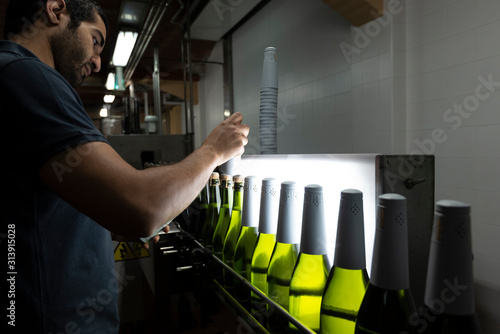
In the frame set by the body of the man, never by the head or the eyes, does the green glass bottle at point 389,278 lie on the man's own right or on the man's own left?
on the man's own right

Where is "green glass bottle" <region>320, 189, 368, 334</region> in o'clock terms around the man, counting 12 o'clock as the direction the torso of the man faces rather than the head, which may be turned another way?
The green glass bottle is roughly at 1 o'clock from the man.

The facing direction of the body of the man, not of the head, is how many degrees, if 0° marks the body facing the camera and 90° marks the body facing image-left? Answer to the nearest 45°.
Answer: approximately 270°

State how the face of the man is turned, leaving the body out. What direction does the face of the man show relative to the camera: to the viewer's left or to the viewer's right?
to the viewer's right

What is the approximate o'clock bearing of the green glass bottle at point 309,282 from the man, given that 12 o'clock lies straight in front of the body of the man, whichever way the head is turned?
The green glass bottle is roughly at 1 o'clock from the man.

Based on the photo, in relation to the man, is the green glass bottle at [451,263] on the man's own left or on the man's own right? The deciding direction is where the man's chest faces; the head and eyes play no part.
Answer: on the man's own right

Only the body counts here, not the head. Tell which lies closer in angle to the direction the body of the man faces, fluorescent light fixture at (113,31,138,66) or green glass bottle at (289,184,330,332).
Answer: the green glass bottle

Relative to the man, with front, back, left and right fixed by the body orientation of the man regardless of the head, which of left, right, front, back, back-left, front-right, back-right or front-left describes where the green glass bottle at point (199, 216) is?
front-left

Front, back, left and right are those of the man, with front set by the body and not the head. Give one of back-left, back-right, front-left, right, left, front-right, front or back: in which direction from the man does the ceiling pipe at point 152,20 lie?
left

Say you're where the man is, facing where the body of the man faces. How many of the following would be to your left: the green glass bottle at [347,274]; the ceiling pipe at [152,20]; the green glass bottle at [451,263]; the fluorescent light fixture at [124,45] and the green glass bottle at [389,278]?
2

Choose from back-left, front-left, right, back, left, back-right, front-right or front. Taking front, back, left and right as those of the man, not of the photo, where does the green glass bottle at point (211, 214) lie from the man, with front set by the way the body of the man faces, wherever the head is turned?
front-left
